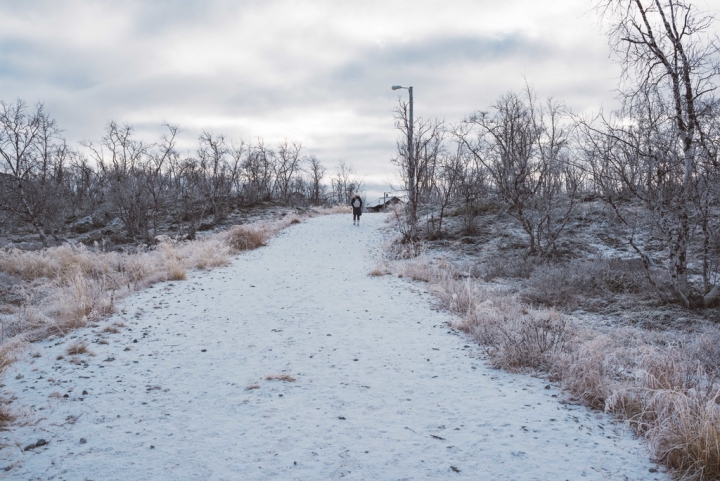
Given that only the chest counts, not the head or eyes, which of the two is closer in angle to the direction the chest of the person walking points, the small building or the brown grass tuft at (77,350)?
the small building

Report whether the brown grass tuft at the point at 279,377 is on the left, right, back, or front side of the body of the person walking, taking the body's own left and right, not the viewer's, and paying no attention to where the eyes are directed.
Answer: back

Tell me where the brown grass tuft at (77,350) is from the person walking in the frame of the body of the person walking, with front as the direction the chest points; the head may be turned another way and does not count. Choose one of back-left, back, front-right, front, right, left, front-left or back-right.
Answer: back

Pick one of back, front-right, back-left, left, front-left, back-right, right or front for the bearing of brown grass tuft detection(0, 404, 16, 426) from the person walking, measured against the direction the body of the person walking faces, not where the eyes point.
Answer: back

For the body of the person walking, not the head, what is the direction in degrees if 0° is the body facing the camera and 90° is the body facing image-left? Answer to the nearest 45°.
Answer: approximately 180°

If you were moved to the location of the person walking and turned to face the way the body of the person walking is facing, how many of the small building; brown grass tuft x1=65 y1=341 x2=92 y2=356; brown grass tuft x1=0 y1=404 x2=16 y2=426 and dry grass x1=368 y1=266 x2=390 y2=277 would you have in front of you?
1

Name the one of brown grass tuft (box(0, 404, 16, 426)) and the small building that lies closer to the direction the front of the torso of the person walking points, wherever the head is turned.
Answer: the small building

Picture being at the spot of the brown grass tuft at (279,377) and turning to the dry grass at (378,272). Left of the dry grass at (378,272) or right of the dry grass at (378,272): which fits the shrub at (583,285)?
right

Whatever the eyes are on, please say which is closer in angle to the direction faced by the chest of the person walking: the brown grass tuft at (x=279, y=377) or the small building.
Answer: the small building

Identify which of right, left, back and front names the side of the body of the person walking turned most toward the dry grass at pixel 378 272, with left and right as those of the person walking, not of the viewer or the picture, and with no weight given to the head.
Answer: back

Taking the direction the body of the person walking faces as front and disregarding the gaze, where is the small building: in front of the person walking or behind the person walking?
in front
